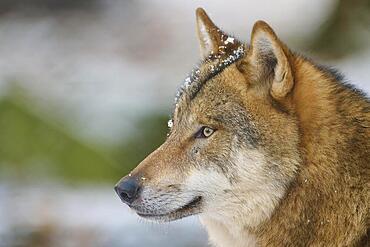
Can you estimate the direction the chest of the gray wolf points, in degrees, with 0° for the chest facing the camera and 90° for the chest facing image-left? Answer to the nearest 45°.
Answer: approximately 90°
